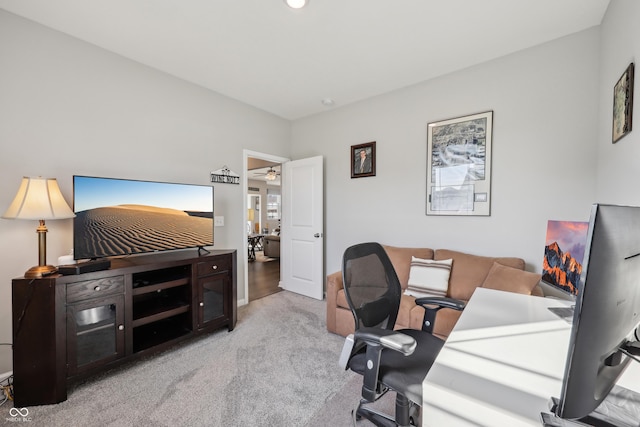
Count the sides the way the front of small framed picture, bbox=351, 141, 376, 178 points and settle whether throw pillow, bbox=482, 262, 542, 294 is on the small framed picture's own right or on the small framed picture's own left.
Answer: on the small framed picture's own left

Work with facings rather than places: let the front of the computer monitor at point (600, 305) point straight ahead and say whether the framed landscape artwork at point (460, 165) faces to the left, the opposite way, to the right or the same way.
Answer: to the left

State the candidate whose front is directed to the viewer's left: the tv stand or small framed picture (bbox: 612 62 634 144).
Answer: the small framed picture

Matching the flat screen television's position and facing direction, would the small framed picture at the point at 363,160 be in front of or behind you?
in front

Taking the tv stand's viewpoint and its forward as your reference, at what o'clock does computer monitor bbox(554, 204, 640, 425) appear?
The computer monitor is roughly at 1 o'clock from the tv stand.

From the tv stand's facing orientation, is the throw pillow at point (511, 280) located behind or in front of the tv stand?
in front

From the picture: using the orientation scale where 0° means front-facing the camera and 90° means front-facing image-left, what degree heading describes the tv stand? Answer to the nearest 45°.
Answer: approximately 315°

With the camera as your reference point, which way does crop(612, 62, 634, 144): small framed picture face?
facing to the left of the viewer

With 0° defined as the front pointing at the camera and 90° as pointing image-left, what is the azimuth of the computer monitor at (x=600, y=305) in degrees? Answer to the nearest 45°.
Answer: approximately 135°

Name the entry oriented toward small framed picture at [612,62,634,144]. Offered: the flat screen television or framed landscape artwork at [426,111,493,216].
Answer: the flat screen television
